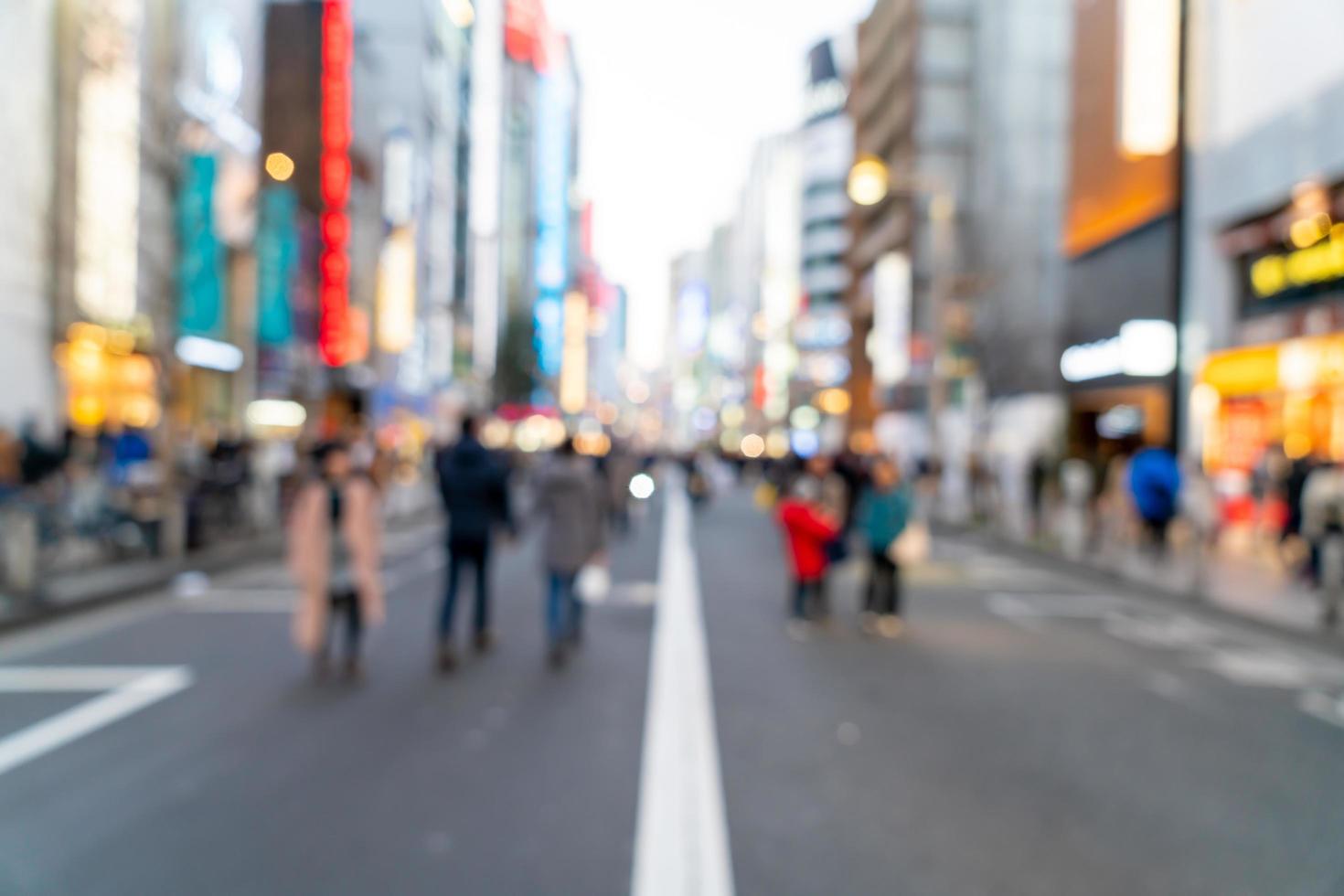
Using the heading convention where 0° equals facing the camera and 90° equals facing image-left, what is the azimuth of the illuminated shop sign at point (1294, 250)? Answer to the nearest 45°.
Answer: approximately 45°

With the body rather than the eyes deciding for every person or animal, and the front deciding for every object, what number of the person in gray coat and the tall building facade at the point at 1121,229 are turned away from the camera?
1

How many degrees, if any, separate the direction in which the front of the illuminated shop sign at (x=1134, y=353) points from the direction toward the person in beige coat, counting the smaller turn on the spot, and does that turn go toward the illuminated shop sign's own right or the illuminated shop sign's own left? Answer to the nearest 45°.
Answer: approximately 45° to the illuminated shop sign's own left

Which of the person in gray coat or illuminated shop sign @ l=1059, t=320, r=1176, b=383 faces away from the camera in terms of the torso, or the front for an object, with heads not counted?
the person in gray coat

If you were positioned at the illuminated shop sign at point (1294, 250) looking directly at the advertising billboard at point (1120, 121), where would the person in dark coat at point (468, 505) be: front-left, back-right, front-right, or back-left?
back-left

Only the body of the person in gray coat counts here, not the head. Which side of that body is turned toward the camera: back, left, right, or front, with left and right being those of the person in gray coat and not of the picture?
back

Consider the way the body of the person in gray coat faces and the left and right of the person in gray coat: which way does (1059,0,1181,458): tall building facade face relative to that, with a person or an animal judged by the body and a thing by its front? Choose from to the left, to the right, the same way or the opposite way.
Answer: to the left

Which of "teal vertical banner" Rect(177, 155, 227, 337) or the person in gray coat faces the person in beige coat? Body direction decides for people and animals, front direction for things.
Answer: the teal vertical banner

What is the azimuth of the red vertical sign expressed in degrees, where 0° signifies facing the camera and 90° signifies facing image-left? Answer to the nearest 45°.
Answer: approximately 0°
